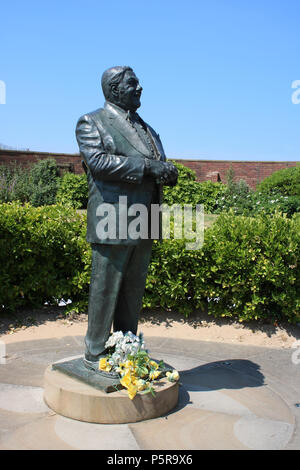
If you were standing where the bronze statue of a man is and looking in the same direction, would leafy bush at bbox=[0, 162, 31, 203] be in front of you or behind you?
behind

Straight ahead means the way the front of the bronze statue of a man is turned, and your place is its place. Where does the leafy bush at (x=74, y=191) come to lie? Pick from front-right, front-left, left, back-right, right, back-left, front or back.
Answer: back-left

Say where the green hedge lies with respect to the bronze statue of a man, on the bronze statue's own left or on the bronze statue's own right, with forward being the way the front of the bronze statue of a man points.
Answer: on the bronze statue's own left

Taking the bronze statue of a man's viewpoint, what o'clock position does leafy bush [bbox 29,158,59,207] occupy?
The leafy bush is roughly at 7 o'clock from the bronze statue of a man.

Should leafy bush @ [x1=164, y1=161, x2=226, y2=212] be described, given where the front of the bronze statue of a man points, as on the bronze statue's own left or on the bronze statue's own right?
on the bronze statue's own left

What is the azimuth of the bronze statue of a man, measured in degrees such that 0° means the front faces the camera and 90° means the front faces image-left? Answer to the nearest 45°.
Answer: approximately 315°

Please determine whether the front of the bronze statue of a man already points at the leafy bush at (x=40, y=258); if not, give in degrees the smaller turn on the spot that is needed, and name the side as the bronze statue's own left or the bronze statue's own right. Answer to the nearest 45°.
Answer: approximately 135° to the bronze statue's own left
